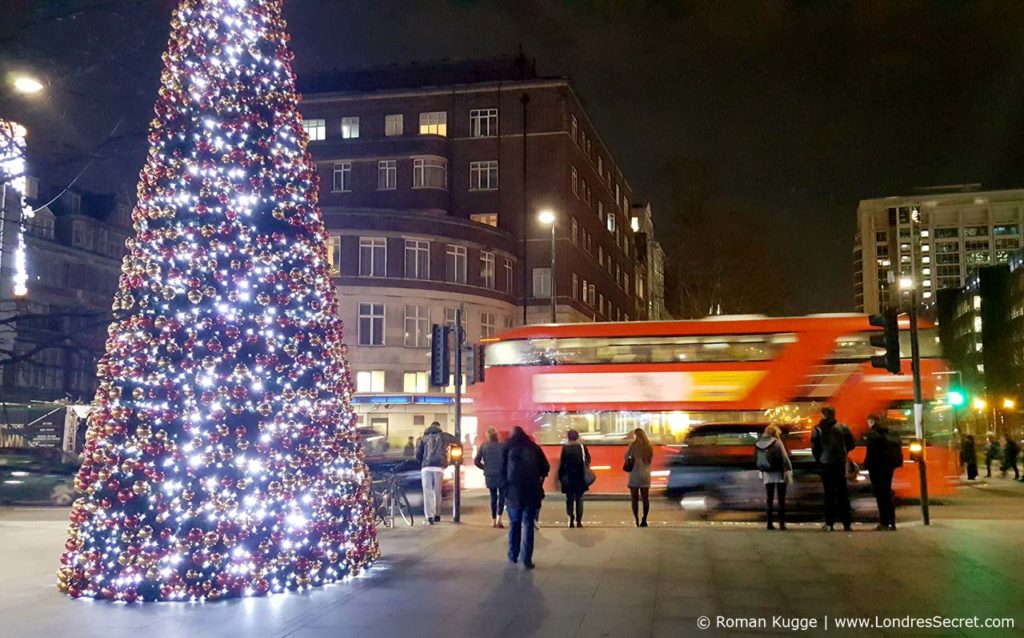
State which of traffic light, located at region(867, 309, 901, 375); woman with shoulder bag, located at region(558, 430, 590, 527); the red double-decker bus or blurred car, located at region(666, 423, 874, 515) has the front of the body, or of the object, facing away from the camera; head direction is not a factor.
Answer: the woman with shoulder bag

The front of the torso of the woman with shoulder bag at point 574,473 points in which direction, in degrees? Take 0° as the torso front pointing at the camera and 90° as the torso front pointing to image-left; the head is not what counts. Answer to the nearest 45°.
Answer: approximately 180°

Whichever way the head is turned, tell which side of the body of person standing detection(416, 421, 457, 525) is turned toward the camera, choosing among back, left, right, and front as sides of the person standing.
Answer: back

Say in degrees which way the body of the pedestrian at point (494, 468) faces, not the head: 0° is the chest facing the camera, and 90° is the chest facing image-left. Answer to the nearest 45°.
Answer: approximately 180°

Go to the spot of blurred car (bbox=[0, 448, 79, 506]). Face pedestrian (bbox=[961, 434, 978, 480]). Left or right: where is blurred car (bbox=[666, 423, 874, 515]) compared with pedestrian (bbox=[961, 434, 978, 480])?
right

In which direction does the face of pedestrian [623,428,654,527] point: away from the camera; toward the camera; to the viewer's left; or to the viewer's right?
away from the camera

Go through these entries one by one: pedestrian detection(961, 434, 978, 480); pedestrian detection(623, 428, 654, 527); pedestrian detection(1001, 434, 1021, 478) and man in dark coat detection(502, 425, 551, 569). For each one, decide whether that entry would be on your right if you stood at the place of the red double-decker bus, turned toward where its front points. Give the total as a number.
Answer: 2

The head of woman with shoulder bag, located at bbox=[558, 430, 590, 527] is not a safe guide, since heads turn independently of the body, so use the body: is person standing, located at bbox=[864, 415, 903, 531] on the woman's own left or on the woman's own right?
on the woman's own right

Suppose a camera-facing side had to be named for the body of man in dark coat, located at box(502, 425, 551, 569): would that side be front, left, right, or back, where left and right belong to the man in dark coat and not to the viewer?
back

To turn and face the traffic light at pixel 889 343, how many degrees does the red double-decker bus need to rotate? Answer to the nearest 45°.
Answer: approximately 45° to its right
